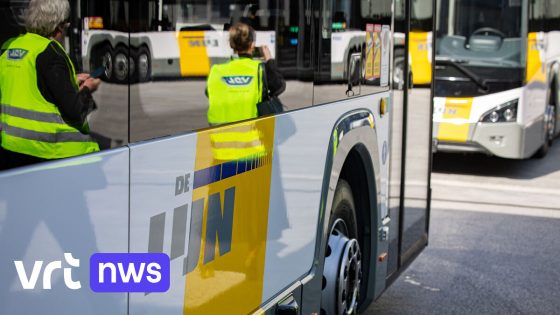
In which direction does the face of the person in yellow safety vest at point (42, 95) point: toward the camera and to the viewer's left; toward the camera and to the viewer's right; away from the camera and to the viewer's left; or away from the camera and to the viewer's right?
away from the camera and to the viewer's right

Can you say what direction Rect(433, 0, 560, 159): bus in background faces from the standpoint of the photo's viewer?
facing the viewer and to the left of the viewer

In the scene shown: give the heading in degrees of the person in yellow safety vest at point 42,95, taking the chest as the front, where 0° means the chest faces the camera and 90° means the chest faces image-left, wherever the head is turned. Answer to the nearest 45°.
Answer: approximately 225°

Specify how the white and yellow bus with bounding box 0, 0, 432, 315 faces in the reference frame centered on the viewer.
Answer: facing away from the viewer and to the right of the viewer

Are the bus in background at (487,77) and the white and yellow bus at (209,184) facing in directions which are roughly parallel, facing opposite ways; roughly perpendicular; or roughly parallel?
roughly parallel, facing opposite ways

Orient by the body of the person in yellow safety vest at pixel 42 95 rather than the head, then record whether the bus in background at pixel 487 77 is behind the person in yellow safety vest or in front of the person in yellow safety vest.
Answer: in front
